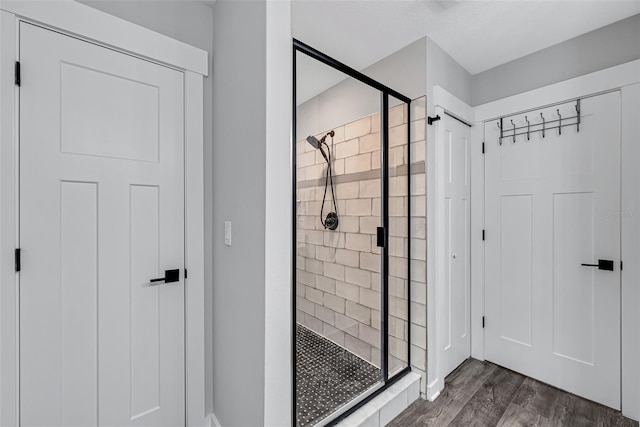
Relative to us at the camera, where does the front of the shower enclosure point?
facing the viewer and to the right of the viewer

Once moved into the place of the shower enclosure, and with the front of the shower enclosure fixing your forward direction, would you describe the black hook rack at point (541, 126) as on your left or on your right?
on your left

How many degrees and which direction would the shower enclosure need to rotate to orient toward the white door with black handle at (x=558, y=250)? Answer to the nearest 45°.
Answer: approximately 45° to its left

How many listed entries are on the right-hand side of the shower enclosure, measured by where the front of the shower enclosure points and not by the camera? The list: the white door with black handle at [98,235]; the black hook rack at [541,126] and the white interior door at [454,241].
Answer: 1

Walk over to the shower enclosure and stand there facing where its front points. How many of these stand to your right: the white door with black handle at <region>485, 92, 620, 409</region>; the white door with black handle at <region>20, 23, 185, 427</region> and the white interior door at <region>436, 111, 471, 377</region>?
1

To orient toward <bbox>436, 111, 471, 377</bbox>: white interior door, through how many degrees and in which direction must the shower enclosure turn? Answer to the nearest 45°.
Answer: approximately 90° to its left

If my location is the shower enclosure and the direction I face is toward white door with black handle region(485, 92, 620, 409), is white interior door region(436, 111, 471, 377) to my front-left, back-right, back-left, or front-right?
front-left

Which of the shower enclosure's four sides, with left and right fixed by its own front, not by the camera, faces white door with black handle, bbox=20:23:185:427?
right
